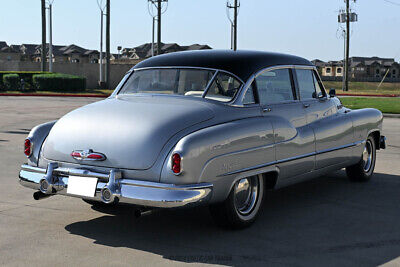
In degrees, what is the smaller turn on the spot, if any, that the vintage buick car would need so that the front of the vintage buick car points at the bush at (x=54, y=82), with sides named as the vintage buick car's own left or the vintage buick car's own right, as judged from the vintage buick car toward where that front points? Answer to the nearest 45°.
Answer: approximately 45° to the vintage buick car's own left

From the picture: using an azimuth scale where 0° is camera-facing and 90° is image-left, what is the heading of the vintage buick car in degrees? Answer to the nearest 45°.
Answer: approximately 225°

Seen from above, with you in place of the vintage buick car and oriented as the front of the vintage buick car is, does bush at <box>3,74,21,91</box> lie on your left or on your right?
on your left
